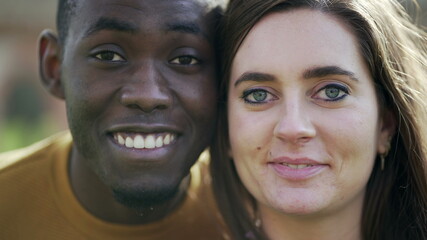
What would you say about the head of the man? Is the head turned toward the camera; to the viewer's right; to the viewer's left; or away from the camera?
toward the camera

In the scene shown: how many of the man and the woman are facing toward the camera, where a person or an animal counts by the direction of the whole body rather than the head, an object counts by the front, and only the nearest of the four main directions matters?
2

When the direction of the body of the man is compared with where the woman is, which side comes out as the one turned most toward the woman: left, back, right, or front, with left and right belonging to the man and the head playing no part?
left

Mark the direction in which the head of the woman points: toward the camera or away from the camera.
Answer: toward the camera

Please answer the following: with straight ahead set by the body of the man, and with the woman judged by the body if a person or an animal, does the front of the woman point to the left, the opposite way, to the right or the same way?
the same way

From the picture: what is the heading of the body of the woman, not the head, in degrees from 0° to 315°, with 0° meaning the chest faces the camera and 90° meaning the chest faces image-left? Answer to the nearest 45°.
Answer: approximately 0°

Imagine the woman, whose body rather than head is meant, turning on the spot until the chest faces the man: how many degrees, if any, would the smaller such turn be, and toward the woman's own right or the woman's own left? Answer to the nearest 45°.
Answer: approximately 90° to the woman's own right

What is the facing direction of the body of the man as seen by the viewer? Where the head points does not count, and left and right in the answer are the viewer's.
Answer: facing the viewer
